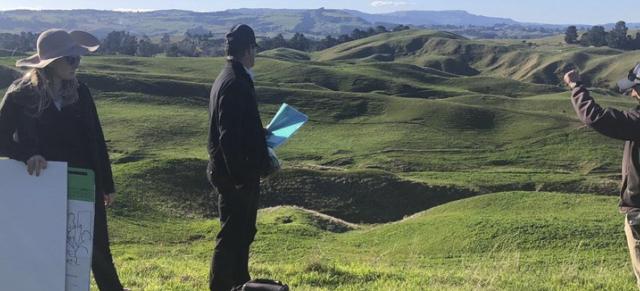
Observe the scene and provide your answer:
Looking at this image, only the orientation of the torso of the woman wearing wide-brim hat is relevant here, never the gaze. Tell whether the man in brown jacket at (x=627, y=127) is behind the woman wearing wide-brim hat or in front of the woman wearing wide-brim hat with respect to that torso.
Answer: in front

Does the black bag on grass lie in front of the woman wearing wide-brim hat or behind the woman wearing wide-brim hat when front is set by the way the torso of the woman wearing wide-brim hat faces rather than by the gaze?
in front

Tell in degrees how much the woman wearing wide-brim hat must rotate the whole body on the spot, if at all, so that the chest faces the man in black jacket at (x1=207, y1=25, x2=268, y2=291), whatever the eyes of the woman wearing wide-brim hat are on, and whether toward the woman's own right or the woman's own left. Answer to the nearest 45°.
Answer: approximately 45° to the woman's own left
